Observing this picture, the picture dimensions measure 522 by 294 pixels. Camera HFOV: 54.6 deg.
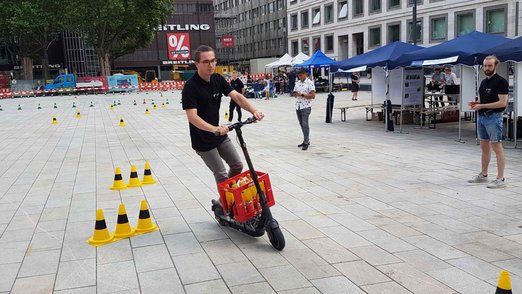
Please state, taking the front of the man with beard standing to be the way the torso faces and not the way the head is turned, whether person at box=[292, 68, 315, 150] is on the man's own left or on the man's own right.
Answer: on the man's own right

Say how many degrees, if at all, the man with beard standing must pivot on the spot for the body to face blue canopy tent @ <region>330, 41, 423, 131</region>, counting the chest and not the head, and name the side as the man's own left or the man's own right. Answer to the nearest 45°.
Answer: approximately 135° to the man's own right

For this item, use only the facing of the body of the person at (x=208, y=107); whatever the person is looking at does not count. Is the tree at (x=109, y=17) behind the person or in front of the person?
behind

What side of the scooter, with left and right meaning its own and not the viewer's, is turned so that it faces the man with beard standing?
left

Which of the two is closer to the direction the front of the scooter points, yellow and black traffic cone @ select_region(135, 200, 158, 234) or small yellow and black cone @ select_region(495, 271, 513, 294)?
the small yellow and black cone

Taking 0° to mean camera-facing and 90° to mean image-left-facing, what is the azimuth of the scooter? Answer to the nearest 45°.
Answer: approximately 315°

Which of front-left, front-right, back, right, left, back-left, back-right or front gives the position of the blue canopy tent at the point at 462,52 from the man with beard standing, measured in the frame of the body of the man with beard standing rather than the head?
back-right

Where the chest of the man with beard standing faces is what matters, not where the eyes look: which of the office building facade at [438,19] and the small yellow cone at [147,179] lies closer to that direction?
the small yellow cone

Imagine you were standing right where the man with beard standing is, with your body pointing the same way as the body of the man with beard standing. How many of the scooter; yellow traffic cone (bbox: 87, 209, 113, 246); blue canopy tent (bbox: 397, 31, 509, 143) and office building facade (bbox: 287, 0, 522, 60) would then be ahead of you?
2
